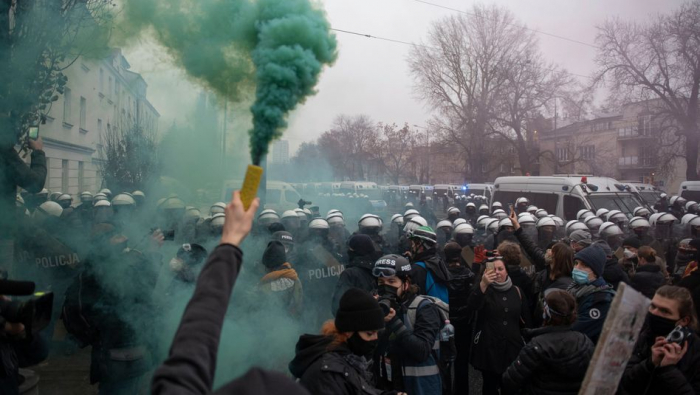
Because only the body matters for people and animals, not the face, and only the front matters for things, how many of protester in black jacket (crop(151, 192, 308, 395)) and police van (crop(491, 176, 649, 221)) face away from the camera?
1

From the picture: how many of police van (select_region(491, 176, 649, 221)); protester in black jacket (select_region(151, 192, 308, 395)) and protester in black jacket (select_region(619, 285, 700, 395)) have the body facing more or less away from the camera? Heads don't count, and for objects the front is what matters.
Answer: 1

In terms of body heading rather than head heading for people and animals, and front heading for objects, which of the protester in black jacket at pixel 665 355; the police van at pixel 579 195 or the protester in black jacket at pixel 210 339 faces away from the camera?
the protester in black jacket at pixel 210 339

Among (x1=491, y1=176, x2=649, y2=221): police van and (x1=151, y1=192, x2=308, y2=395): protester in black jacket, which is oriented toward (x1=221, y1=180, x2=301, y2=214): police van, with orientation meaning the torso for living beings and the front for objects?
the protester in black jacket

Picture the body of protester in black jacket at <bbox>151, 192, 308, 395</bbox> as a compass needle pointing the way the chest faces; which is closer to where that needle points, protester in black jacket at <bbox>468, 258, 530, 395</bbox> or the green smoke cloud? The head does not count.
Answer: the green smoke cloud

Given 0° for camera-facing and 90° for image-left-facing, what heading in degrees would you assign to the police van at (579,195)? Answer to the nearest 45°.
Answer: approximately 315°

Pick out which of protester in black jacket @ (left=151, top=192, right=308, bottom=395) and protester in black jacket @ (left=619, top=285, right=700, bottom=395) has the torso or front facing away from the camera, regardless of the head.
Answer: protester in black jacket @ (left=151, top=192, right=308, bottom=395)

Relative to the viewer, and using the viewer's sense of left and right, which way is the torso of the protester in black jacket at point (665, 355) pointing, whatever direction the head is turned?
facing the viewer and to the left of the viewer

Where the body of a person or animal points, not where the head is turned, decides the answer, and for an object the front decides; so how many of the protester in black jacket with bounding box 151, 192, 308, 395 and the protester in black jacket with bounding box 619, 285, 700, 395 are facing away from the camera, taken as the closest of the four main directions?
1

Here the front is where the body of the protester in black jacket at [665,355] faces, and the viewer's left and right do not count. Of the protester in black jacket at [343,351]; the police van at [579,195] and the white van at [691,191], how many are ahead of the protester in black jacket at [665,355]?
1

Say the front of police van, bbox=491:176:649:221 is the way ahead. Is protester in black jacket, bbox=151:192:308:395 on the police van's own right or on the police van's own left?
on the police van's own right

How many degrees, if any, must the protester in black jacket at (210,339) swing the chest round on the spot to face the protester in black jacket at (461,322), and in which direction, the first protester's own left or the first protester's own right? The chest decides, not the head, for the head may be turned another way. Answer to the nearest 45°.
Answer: approximately 45° to the first protester's own right

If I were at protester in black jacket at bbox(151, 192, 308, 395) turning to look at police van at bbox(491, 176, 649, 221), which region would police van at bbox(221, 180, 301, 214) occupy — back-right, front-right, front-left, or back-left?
front-left

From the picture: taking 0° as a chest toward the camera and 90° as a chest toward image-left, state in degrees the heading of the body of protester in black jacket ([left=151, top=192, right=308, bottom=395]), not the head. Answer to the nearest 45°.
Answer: approximately 180°

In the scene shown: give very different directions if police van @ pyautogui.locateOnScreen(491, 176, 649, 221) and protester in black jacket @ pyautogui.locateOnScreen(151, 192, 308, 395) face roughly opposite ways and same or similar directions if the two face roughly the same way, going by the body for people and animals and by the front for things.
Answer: very different directions

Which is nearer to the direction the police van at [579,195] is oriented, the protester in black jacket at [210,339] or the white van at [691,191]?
the protester in black jacket

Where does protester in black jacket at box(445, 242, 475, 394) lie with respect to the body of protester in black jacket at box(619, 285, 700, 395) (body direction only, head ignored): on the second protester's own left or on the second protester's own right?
on the second protester's own right
